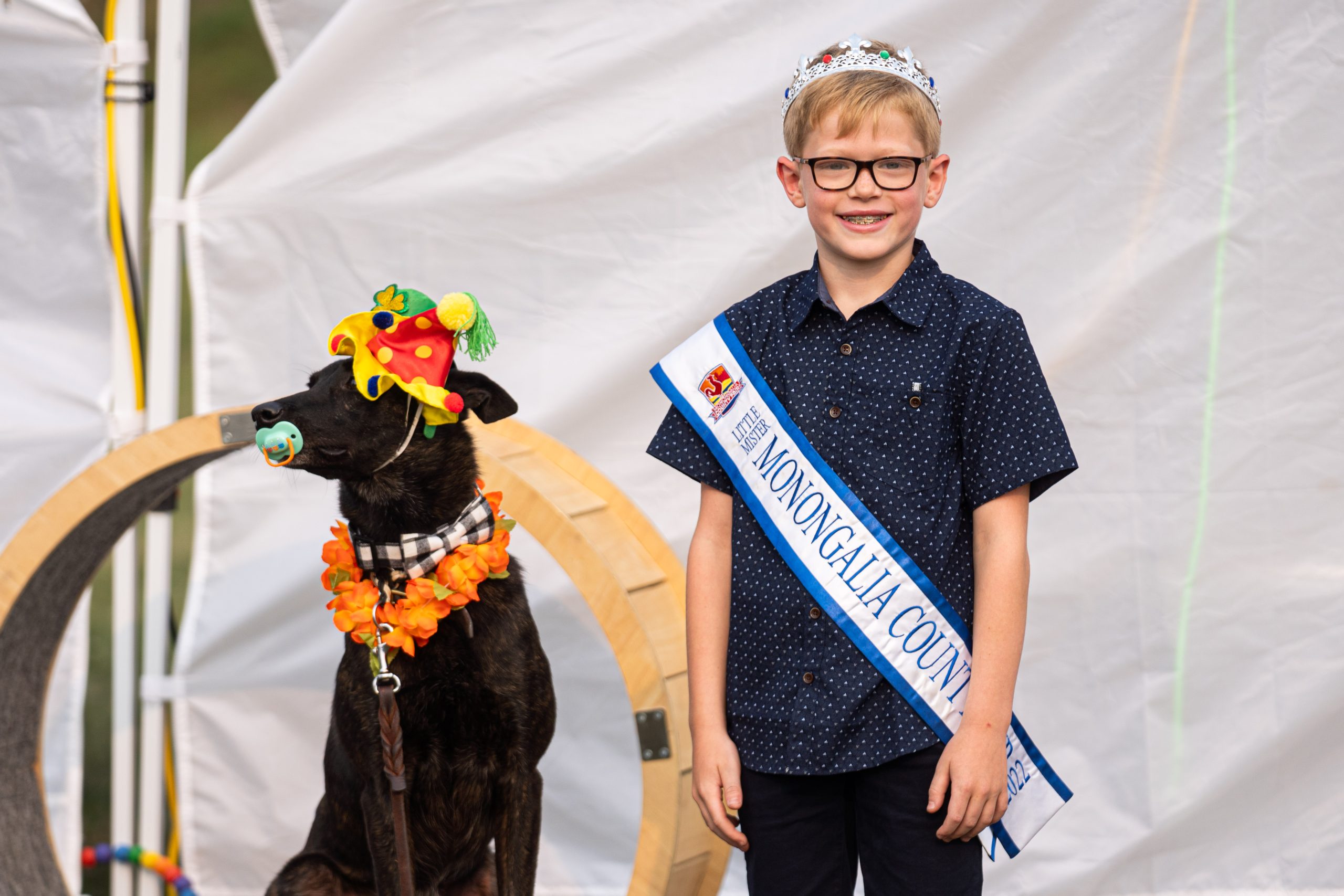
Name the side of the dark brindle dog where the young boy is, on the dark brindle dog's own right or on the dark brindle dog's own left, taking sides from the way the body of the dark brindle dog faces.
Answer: on the dark brindle dog's own left

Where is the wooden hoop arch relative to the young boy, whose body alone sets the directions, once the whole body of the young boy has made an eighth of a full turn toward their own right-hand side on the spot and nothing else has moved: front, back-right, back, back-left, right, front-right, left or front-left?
right

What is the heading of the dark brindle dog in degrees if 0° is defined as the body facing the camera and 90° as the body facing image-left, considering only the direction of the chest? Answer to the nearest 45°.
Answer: approximately 0°

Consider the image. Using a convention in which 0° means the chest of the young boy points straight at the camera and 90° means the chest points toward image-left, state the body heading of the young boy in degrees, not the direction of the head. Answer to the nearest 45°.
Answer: approximately 0°

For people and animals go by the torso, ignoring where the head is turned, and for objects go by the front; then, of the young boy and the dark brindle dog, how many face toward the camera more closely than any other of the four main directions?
2

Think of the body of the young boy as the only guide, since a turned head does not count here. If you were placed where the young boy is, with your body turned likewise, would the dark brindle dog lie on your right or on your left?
on your right

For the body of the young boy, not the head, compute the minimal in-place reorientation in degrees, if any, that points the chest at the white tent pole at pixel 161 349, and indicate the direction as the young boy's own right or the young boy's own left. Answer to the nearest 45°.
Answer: approximately 135° to the young boy's own right
